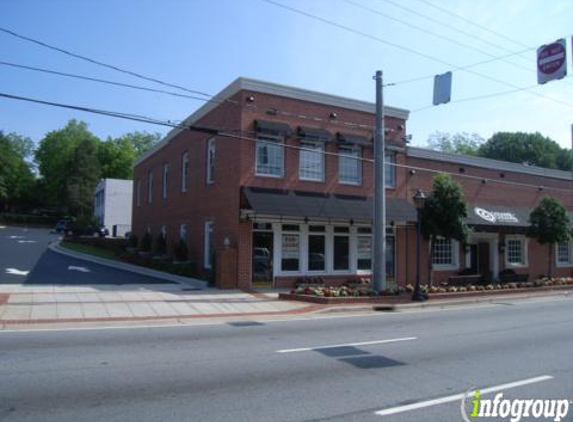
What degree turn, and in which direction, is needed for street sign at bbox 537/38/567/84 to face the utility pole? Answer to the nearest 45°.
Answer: approximately 90° to its right

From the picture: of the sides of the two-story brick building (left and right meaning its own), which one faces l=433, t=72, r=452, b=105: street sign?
front

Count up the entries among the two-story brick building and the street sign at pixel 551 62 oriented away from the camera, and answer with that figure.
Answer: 0

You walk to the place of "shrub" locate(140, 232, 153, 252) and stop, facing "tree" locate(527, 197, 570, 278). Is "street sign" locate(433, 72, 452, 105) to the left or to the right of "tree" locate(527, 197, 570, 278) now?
right

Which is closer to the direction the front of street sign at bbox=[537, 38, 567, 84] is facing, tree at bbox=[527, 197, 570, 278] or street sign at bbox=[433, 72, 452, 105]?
the street sign

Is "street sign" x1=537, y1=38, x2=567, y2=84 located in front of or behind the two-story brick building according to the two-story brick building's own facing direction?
in front

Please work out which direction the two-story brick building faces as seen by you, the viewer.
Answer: facing the viewer and to the right of the viewer

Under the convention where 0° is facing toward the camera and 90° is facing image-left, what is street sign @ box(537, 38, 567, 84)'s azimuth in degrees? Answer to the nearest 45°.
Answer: approximately 45°

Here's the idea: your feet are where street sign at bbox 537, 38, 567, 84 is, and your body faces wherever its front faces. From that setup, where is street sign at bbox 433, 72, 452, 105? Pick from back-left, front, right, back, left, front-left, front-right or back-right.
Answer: right

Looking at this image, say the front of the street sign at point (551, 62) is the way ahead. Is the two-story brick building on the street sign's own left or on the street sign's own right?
on the street sign's own right

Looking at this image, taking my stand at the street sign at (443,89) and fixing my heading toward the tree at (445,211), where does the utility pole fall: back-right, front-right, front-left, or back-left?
front-left

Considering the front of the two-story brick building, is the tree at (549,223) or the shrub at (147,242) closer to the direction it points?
the tree
